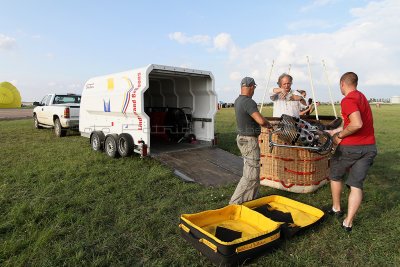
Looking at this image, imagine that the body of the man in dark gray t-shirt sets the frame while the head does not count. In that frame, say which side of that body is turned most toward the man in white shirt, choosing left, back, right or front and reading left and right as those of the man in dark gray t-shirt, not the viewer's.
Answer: front

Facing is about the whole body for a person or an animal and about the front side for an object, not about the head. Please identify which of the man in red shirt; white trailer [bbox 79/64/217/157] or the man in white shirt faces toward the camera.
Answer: the man in white shirt

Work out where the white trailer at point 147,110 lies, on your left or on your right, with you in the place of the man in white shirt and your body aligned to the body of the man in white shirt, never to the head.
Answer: on your right

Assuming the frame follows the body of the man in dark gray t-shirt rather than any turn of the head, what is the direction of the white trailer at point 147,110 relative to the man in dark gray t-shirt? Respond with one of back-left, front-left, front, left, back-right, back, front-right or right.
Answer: left

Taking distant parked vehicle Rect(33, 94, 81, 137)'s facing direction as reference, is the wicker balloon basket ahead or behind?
behind

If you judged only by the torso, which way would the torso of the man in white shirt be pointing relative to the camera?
toward the camera

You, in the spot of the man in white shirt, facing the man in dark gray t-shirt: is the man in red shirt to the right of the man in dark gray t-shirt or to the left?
left

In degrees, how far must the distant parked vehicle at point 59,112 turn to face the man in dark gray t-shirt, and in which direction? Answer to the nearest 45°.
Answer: approximately 135° to its left

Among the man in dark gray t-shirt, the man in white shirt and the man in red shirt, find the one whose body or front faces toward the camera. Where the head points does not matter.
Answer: the man in white shirt

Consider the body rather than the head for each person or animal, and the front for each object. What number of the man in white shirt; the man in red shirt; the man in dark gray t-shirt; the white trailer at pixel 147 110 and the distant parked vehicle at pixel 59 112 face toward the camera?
1

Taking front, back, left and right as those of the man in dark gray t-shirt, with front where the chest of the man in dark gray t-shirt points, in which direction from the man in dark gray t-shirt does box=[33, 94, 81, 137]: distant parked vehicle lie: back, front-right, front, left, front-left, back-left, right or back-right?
left

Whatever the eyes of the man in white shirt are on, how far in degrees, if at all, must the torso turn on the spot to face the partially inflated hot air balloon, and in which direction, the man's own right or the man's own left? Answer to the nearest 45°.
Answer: approximately 135° to the man's own right

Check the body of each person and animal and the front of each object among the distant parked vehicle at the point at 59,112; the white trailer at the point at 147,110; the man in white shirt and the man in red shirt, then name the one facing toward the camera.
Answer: the man in white shirt

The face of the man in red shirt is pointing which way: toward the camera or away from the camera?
away from the camera

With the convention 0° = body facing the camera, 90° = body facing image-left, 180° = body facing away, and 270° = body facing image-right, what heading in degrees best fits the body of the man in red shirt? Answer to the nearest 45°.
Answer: approximately 135°

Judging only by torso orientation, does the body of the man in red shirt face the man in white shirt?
yes

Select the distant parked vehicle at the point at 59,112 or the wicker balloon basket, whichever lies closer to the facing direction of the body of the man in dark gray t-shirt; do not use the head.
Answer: the wicker balloon basket

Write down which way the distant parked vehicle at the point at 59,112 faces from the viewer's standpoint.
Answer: facing away from the viewer and to the left of the viewer
